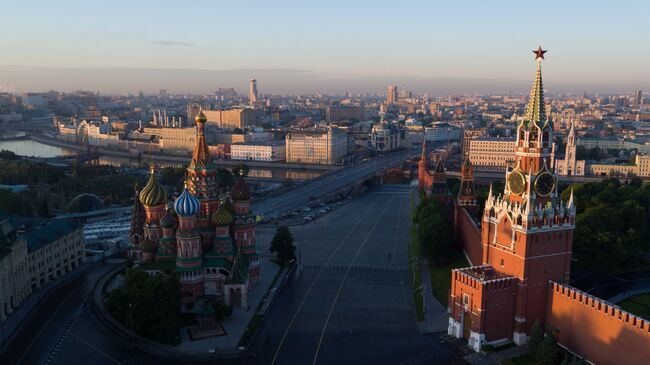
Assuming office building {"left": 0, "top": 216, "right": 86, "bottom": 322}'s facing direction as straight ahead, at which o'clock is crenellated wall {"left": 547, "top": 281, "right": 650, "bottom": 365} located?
The crenellated wall is roughly at 12 o'clock from the office building.

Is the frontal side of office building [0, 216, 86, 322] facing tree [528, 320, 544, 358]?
yes

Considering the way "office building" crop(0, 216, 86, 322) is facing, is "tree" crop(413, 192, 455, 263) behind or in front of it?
in front

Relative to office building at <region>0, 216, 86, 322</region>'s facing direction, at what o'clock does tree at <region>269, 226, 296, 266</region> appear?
The tree is roughly at 11 o'clock from the office building.

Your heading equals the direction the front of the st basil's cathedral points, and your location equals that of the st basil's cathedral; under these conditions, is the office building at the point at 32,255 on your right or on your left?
on your right

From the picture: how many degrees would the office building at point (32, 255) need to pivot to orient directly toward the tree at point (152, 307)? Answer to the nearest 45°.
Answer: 0° — it already faces it

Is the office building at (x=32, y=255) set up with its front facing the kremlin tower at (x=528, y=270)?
yes
